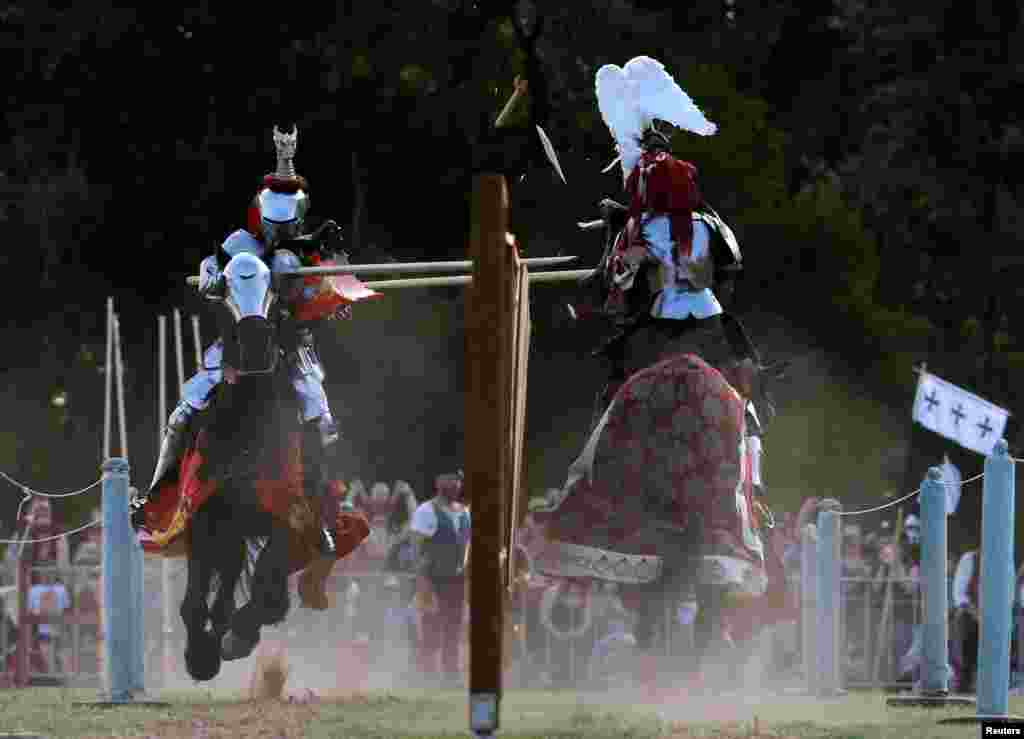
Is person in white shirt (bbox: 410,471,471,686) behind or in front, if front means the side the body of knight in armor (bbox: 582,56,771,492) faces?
in front

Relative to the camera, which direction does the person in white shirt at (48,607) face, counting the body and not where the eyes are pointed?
toward the camera

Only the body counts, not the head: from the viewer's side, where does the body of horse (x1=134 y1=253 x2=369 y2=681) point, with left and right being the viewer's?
facing the viewer

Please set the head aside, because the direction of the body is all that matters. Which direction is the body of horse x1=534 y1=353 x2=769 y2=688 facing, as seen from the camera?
away from the camera

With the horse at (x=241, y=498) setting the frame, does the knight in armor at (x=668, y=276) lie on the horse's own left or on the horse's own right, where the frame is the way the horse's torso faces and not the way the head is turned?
on the horse's own left

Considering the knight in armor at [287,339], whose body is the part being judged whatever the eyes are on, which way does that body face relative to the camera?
toward the camera

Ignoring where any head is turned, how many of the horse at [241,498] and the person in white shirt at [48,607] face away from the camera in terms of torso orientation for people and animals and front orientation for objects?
0

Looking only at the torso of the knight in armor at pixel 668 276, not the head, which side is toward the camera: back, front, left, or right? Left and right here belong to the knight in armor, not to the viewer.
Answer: back

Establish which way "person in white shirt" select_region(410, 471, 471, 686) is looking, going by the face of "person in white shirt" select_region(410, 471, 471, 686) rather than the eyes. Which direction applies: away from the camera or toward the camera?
toward the camera

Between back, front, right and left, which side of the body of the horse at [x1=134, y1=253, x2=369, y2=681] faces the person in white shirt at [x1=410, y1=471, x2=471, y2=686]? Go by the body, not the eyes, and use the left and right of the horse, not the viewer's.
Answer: back
